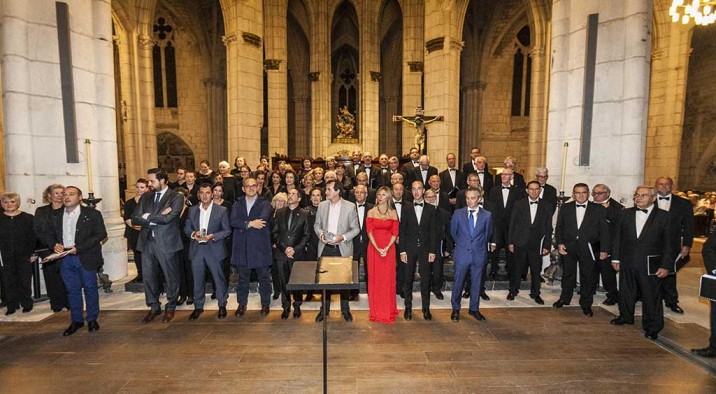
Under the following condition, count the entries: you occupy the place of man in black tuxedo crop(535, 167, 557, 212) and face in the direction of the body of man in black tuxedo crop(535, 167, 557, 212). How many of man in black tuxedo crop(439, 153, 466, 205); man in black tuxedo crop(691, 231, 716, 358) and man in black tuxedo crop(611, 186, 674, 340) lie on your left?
2

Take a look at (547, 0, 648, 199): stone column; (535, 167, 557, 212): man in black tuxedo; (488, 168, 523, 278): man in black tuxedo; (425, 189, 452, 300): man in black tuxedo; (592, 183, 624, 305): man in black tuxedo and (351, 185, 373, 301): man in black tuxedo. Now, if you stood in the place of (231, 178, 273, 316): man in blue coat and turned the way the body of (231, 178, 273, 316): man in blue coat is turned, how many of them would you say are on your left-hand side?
6

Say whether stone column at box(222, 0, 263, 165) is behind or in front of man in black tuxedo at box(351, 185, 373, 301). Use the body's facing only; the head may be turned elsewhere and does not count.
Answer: behind

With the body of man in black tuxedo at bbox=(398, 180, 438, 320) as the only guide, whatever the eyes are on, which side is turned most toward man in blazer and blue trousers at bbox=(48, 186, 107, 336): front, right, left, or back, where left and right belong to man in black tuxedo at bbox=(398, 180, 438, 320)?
right

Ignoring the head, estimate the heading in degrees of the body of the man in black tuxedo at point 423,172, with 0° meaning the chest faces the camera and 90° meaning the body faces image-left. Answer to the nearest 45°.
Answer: approximately 0°
